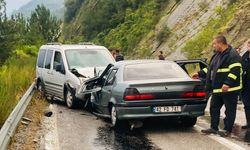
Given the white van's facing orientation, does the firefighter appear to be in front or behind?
in front

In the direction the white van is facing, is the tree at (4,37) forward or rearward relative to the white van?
rearward

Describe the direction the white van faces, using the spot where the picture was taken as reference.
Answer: facing the viewer and to the right of the viewer

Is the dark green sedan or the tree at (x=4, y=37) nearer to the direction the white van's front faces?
the dark green sedan

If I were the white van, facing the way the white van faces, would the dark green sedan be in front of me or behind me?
in front
